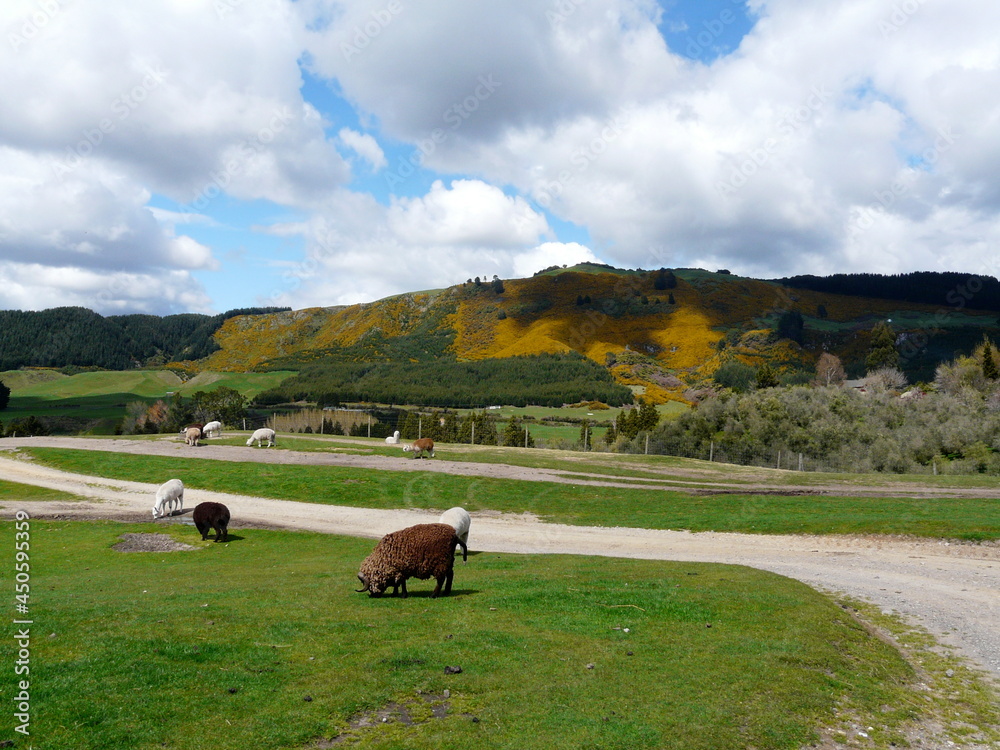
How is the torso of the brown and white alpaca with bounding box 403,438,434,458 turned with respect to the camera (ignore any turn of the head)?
to the viewer's left

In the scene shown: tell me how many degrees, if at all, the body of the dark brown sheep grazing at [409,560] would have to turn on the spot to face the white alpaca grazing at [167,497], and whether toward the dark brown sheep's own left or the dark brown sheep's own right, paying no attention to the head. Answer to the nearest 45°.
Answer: approximately 45° to the dark brown sheep's own right

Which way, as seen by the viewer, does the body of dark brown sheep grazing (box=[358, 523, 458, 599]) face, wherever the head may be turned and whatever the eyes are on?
to the viewer's left

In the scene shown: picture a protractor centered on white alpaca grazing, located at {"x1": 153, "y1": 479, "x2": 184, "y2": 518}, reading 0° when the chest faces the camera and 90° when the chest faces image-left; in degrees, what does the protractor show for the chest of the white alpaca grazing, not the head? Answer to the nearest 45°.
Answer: approximately 45°

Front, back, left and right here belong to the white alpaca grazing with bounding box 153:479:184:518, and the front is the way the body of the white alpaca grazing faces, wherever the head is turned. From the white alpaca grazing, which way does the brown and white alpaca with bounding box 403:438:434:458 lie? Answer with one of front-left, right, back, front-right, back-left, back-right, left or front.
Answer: back
